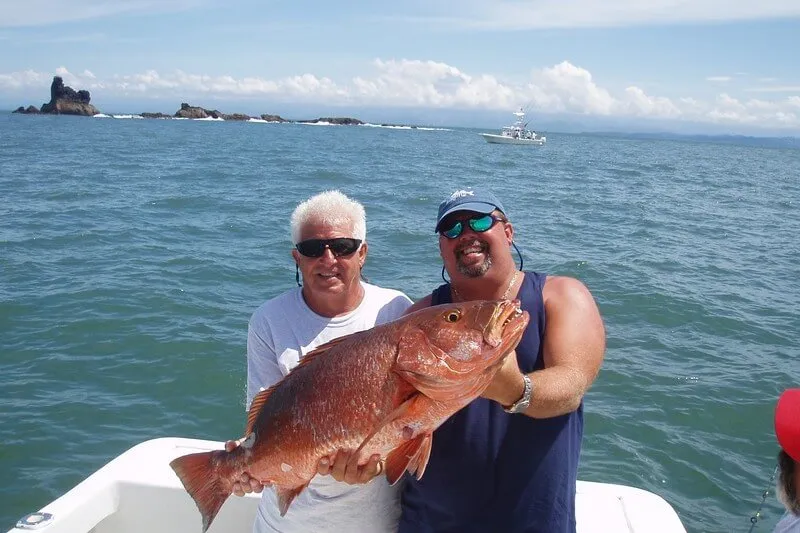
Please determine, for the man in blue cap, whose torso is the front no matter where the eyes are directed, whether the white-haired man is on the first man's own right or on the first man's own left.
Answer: on the first man's own right

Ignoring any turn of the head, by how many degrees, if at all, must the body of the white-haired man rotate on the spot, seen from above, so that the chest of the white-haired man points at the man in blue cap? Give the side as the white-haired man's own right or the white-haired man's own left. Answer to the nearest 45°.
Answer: approximately 45° to the white-haired man's own left

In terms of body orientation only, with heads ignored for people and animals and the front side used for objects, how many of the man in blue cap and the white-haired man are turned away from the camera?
0
